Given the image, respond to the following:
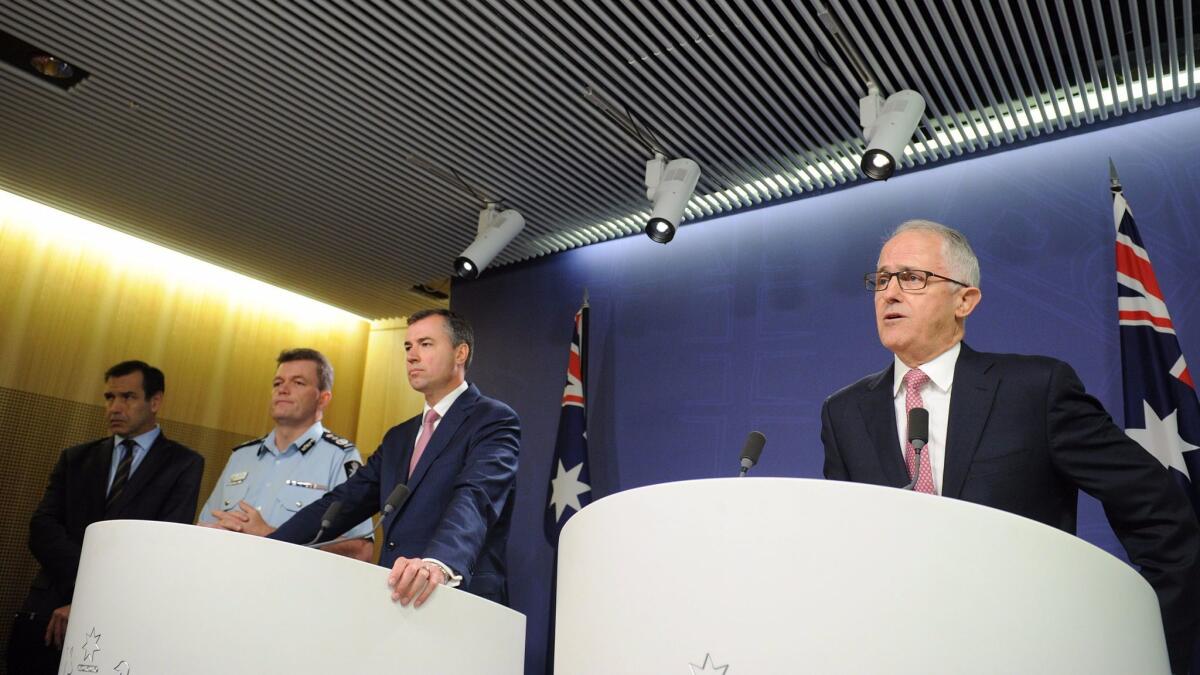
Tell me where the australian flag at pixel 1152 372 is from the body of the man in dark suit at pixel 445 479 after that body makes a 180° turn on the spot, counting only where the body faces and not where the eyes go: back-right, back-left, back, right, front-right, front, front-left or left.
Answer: front-right

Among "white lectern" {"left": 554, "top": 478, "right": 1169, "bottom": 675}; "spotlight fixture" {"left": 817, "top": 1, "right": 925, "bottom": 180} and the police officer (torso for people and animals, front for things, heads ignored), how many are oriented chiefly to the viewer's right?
0

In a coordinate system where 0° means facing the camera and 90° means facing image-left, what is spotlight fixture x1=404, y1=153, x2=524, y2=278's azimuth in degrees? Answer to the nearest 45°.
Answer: approximately 45°

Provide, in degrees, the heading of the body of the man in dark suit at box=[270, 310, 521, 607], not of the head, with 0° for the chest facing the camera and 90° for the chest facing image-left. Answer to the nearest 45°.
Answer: approximately 45°

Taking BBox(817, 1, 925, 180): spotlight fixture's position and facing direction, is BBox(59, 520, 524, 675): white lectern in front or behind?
in front

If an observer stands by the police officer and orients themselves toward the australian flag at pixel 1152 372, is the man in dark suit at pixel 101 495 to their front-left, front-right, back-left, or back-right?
back-left

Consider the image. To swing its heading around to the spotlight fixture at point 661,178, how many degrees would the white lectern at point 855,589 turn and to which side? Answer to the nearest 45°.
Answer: approximately 135° to its right

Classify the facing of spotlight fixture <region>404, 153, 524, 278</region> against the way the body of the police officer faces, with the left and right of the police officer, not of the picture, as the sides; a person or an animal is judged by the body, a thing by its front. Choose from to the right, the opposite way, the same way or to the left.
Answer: the same way

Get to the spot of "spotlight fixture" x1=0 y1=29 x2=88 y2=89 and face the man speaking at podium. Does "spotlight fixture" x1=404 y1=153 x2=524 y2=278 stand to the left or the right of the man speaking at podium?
left

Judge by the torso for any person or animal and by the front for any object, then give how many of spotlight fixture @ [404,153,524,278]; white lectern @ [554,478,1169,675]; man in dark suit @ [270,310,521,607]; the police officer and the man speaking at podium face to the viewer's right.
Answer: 0

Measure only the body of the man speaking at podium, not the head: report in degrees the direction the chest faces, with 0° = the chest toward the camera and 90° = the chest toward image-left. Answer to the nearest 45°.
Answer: approximately 45°

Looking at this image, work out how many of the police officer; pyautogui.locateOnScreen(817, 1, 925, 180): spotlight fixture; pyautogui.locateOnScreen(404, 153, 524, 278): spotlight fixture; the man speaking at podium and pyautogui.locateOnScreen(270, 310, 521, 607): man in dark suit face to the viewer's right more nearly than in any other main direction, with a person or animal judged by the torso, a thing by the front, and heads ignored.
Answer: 0

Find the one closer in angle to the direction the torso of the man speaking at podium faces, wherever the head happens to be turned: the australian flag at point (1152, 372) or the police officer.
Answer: the police officer

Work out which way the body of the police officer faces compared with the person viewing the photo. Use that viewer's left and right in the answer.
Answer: facing the viewer and to the left of the viewer

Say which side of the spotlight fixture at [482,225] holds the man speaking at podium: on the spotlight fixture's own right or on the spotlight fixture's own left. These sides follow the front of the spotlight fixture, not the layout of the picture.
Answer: on the spotlight fixture's own left

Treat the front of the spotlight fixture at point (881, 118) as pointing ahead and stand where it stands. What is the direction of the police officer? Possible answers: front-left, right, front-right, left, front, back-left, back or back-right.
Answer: front-right
